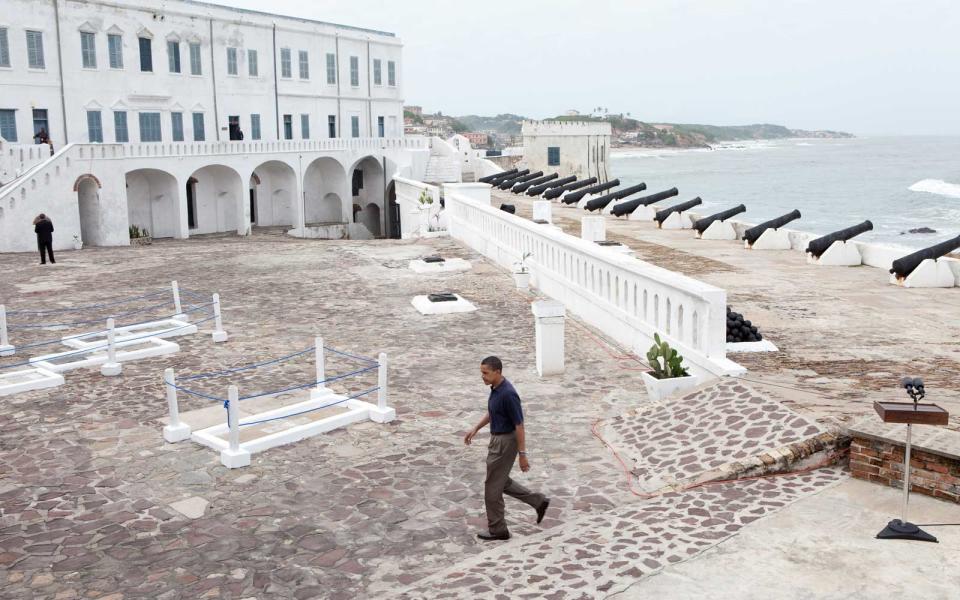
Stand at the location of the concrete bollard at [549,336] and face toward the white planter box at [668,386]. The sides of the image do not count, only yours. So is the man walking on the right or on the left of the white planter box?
right

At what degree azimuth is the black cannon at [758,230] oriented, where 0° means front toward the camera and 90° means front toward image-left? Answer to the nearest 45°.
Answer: approximately 225°

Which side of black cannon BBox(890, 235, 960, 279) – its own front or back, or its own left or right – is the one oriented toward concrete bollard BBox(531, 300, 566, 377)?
back

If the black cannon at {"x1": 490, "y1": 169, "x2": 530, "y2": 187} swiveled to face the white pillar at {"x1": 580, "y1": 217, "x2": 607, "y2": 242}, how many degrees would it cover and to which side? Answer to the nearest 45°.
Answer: approximately 135° to its right

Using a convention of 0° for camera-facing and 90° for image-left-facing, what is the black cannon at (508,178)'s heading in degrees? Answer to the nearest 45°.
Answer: approximately 225°

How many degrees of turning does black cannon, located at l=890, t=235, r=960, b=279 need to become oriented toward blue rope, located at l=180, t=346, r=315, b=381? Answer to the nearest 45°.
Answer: approximately 180°
